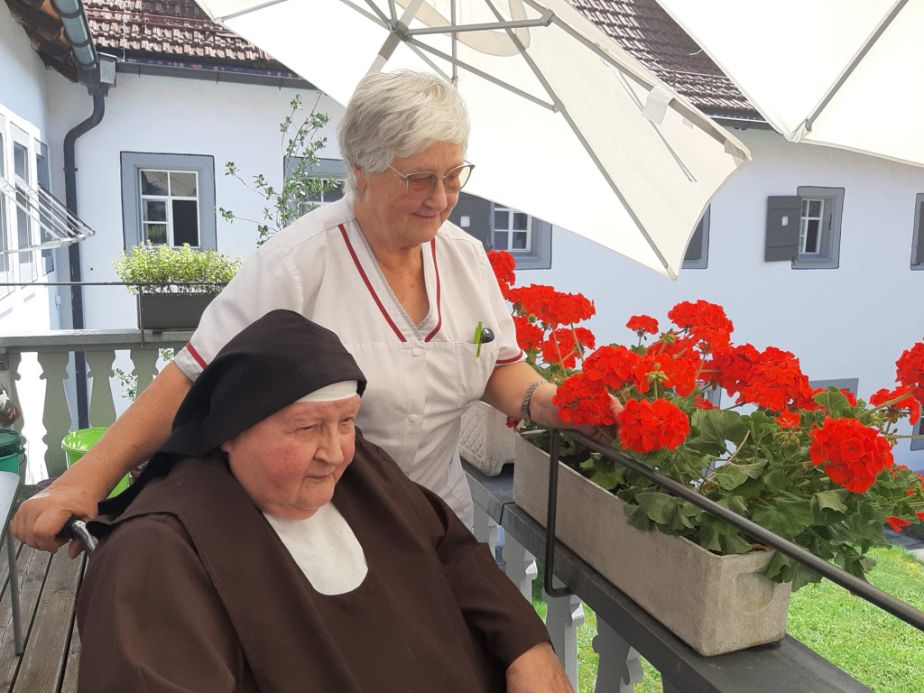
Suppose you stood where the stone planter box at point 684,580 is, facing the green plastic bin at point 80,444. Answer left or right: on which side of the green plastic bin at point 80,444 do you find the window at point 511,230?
right

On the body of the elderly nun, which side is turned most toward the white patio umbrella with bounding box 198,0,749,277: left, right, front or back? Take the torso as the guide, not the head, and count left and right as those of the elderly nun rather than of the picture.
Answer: left

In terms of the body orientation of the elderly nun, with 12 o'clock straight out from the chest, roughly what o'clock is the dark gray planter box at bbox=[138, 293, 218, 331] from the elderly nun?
The dark gray planter box is roughly at 7 o'clock from the elderly nun.

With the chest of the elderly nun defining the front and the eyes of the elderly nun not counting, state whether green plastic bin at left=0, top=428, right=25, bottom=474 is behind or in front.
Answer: behind

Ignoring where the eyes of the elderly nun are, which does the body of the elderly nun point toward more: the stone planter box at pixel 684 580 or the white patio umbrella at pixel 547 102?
the stone planter box

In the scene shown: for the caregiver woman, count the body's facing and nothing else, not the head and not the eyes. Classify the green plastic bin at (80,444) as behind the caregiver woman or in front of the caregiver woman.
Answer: behind

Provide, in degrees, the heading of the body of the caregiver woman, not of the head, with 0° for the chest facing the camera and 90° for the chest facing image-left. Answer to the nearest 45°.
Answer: approximately 315°

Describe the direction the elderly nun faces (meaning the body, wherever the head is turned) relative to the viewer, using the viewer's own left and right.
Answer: facing the viewer and to the right of the viewer

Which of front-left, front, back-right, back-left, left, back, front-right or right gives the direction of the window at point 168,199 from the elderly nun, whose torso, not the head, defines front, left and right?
back-left

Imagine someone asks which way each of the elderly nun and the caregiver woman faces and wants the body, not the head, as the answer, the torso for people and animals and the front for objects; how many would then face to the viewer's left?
0
